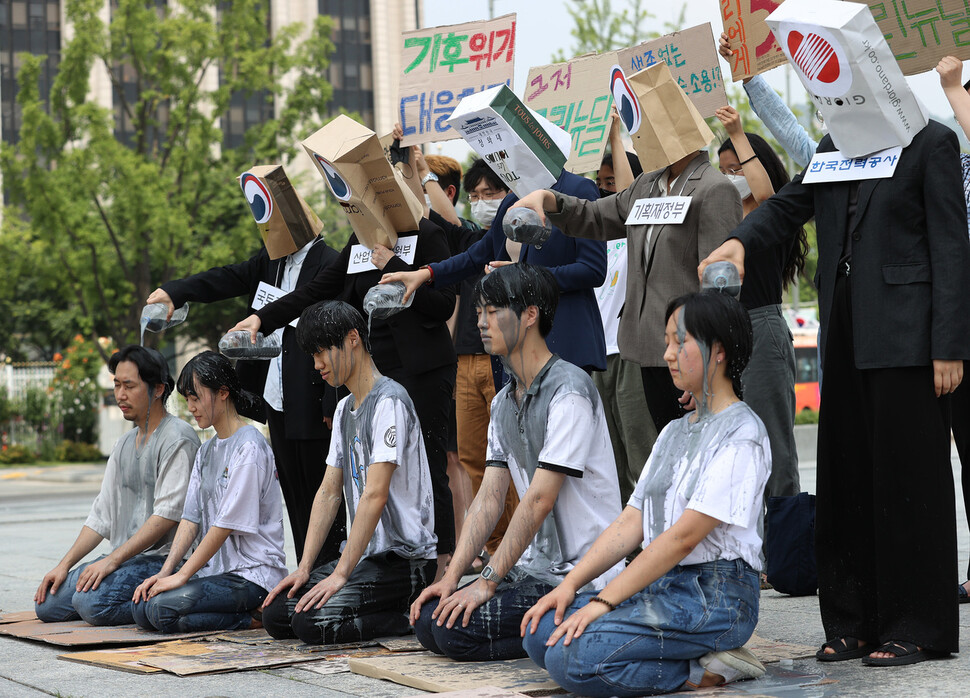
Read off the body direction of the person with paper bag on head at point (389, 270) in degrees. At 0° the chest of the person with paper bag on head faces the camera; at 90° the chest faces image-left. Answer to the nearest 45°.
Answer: approximately 45°

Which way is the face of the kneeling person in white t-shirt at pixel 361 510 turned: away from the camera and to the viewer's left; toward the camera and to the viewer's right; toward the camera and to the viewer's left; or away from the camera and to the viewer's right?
toward the camera and to the viewer's left

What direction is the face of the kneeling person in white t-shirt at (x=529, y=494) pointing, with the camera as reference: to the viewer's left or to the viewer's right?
to the viewer's left

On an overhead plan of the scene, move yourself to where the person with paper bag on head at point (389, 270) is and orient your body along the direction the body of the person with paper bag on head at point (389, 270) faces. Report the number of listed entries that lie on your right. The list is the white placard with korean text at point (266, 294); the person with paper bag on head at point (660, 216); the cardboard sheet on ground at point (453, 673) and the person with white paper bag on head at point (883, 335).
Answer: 1

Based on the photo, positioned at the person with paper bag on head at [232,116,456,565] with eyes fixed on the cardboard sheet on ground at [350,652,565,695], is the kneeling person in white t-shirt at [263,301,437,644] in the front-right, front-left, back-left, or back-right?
front-right

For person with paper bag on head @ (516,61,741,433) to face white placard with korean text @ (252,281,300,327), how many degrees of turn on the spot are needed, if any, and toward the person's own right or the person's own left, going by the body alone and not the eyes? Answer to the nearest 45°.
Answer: approximately 90° to the person's own right

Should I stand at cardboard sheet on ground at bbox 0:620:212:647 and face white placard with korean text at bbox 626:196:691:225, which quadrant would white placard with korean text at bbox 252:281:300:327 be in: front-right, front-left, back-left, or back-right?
front-left

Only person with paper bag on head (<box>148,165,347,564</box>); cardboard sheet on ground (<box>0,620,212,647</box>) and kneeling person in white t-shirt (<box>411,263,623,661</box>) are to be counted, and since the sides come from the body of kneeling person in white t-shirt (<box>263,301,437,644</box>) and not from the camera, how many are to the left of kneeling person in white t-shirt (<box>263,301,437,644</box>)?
1

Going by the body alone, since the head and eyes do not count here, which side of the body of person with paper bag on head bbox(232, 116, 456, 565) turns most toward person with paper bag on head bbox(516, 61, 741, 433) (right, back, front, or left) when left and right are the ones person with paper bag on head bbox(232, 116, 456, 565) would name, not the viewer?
left

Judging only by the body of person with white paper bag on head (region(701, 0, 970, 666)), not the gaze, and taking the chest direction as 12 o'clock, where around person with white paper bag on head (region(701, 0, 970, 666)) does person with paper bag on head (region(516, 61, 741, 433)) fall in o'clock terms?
person with paper bag on head (region(516, 61, 741, 433)) is roughly at 3 o'clock from person with white paper bag on head (region(701, 0, 970, 666)).

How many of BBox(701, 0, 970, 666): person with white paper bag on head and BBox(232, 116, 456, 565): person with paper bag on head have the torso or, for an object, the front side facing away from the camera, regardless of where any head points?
0

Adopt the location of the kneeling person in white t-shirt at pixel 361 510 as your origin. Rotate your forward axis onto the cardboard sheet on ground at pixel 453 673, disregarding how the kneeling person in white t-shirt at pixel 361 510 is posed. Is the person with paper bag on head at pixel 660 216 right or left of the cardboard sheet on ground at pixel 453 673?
left

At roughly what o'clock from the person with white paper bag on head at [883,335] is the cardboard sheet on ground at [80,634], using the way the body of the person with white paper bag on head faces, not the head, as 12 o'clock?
The cardboard sheet on ground is roughly at 2 o'clock from the person with white paper bag on head.

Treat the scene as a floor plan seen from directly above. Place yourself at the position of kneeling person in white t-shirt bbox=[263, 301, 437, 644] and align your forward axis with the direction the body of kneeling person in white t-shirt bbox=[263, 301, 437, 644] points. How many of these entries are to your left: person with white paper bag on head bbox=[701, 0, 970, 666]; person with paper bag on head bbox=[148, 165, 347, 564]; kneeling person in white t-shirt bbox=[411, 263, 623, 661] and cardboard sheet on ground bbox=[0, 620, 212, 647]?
2

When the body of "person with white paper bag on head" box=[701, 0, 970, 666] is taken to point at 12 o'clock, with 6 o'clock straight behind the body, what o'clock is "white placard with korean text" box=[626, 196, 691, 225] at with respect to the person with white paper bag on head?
The white placard with korean text is roughly at 3 o'clock from the person with white paper bag on head.

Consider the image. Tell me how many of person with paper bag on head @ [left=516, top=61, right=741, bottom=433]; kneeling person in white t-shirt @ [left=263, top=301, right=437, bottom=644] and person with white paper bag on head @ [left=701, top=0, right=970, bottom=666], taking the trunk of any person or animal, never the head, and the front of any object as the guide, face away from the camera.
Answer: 0

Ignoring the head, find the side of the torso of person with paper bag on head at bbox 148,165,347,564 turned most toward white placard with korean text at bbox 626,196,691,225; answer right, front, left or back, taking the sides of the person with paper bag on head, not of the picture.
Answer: left
